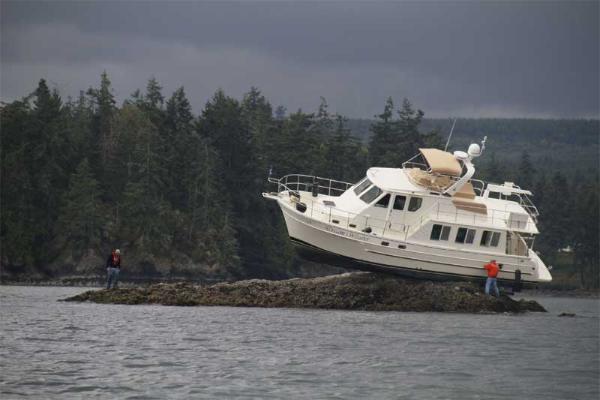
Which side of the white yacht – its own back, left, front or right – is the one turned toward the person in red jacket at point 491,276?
back

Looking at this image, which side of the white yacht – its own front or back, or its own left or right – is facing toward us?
left
